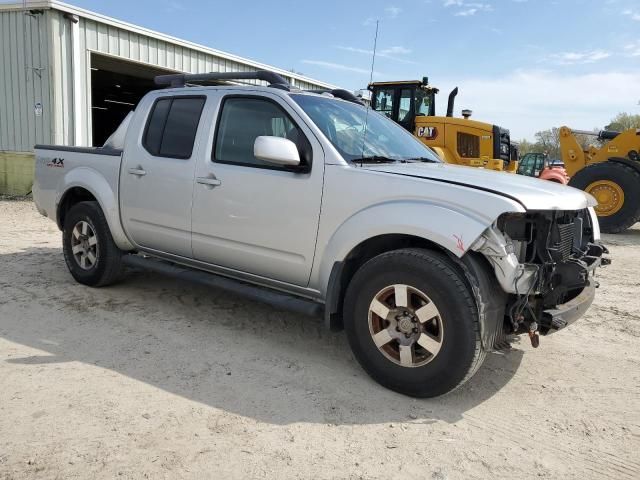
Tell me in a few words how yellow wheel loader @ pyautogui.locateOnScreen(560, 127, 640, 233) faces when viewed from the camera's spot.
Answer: facing to the left of the viewer

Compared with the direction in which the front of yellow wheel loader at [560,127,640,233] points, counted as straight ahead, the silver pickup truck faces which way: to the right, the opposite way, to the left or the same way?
the opposite way

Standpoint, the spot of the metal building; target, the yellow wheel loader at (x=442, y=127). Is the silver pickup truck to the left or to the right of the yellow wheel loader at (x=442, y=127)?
right

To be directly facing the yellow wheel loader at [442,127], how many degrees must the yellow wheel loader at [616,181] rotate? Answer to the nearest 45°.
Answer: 0° — it already faces it

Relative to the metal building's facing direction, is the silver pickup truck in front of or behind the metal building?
in front

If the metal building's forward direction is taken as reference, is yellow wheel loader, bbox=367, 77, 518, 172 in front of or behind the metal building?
in front

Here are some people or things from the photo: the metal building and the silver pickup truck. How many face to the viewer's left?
0
